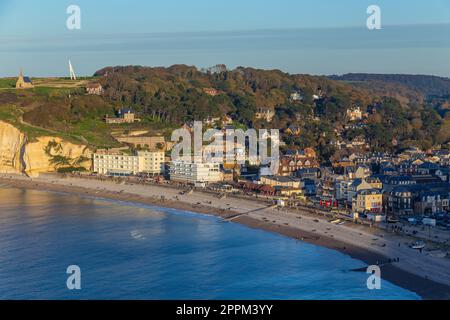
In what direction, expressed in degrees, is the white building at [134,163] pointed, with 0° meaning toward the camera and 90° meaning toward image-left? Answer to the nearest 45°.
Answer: approximately 0°

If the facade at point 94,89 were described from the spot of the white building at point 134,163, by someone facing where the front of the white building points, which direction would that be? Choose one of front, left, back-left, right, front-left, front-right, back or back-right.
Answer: back

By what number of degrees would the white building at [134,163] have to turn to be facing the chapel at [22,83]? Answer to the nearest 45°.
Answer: approximately 135° to its right

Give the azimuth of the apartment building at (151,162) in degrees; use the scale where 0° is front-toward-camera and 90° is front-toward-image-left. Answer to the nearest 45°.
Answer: approximately 0°

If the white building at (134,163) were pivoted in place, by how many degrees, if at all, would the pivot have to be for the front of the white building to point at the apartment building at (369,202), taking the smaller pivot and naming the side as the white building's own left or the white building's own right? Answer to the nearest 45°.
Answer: approximately 45° to the white building's own left

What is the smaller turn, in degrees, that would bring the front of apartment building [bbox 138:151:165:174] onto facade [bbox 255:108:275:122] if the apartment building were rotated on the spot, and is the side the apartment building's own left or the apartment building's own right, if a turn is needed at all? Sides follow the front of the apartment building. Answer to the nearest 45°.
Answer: approximately 135° to the apartment building's own left

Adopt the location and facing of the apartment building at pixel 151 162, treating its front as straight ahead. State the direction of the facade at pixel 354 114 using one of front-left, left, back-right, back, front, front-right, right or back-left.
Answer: back-left
